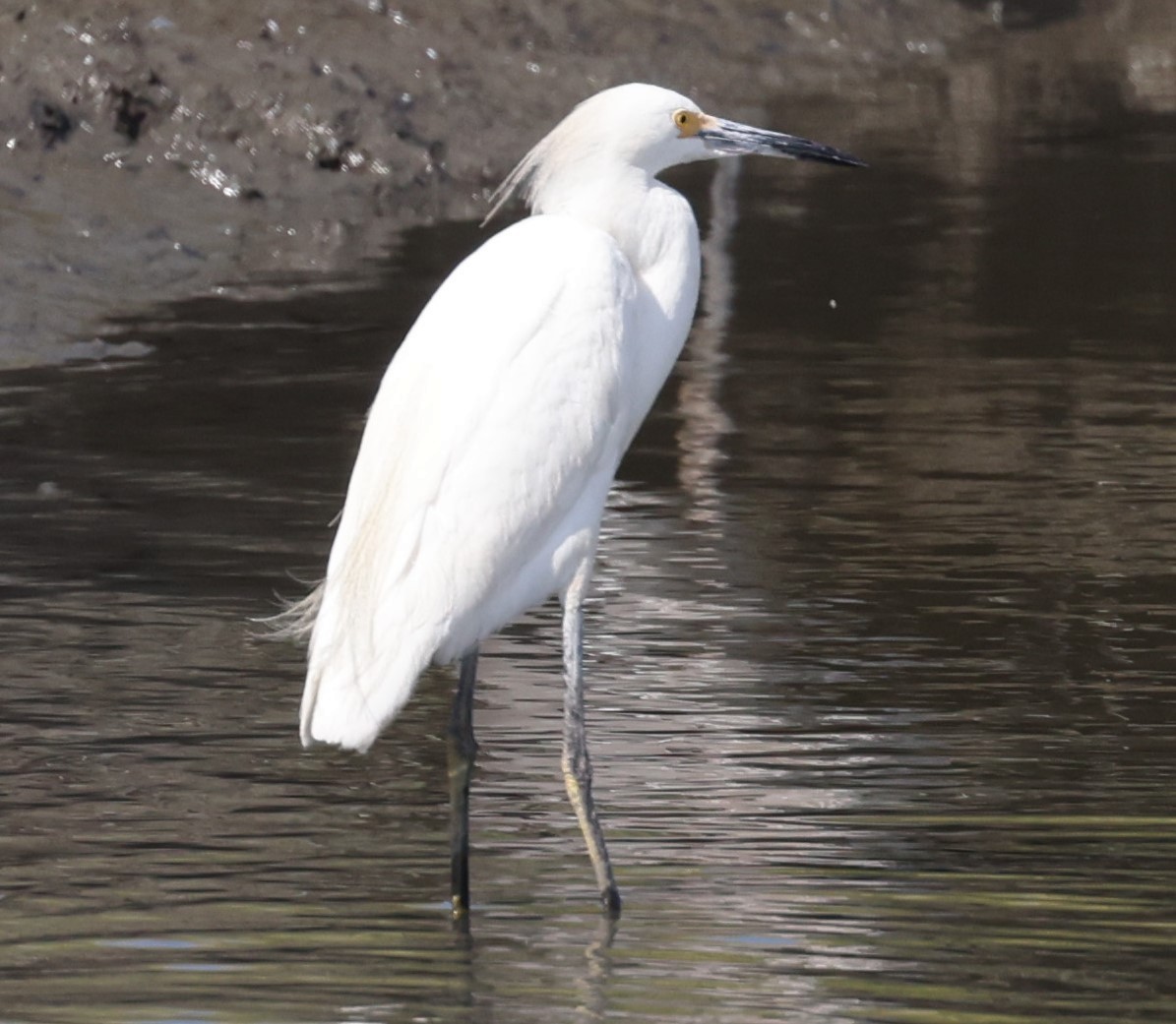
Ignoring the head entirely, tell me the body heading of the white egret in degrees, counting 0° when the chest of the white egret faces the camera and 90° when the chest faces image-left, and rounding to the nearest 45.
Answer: approximately 270°
